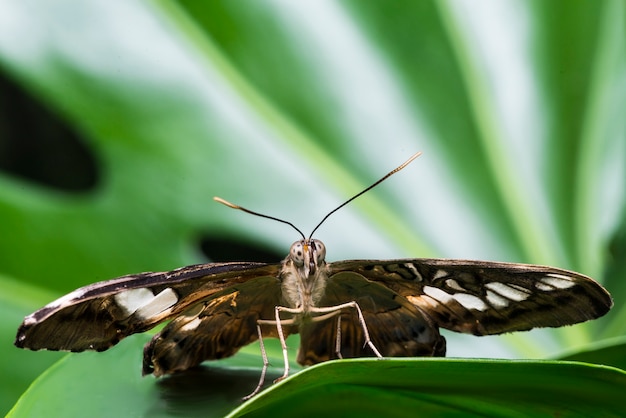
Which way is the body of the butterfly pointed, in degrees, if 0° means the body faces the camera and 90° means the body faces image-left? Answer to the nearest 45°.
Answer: approximately 0°
